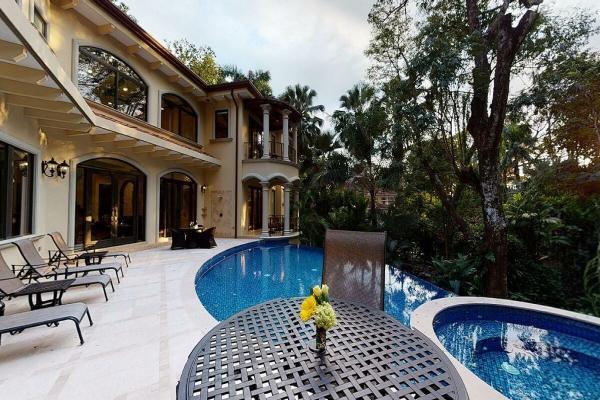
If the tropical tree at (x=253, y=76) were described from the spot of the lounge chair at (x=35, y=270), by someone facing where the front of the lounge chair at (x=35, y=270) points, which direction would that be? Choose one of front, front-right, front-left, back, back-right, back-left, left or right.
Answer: left

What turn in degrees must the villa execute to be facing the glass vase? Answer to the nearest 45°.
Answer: approximately 45° to its right

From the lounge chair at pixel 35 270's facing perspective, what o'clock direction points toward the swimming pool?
The swimming pool is roughly at 11 o'clock from the lounge chair.

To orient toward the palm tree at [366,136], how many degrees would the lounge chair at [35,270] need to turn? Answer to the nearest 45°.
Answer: approximately 45° to its left

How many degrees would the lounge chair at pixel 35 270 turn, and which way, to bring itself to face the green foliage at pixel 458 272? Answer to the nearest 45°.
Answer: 0° — it already faces it

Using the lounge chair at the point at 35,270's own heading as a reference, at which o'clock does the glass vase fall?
The glass vase is roughly at 1 o'clock from the lounge chair.

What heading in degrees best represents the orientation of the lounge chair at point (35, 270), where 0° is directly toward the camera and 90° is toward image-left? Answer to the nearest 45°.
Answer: approximately 315°
